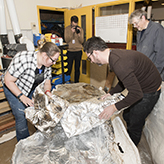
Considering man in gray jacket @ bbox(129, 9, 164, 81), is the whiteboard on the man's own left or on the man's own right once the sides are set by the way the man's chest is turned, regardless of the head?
on the man's own right

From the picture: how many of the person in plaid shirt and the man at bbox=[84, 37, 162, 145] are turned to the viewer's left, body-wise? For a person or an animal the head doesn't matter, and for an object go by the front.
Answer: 1

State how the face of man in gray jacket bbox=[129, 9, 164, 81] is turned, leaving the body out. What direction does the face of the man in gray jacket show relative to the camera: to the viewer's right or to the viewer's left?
to the viewer's left

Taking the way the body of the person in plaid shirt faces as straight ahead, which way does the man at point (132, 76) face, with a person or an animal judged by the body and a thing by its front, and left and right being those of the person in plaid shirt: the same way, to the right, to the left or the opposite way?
the opposite way

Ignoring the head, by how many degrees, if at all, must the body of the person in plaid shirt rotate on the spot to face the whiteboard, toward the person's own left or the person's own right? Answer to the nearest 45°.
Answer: approximately 90° to the person's own left

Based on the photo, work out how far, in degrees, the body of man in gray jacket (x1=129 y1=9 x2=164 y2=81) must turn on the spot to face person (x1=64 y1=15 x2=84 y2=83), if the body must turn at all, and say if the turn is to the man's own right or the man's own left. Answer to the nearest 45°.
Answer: approximately 90° to the man's own right

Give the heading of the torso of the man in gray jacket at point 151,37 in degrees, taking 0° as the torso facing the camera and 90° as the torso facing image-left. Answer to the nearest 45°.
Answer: approximately 45°

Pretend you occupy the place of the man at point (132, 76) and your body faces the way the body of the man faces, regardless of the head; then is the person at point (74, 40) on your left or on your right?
on your right

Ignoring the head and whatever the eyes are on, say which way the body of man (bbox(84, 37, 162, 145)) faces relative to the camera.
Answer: to the viewer's left
